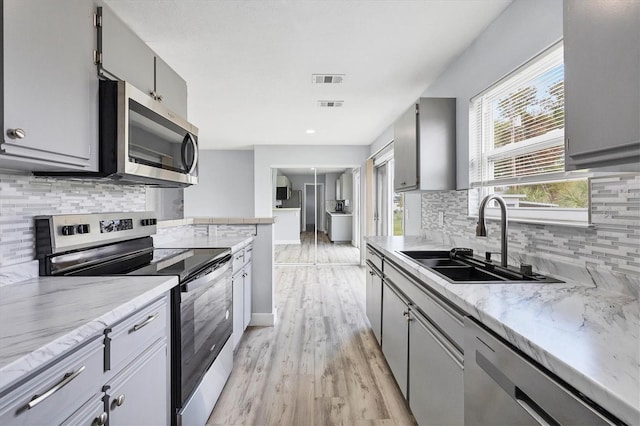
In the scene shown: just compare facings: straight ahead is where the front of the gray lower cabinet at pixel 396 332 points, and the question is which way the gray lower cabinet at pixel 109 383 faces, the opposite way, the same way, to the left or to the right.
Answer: the opposite way

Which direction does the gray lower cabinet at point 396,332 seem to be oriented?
to the viewer's left

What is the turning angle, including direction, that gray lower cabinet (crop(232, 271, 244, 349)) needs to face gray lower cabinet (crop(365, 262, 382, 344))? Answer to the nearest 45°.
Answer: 0° — it already faces it

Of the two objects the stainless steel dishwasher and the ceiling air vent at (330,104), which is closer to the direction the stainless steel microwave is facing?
the stainless steel dishwasher

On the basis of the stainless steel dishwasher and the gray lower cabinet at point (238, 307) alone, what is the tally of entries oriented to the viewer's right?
1

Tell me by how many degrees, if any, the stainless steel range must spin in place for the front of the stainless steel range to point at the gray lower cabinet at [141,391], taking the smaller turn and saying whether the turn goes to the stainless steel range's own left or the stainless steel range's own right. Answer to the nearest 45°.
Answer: approximately 45° to the stainless steel range's own right

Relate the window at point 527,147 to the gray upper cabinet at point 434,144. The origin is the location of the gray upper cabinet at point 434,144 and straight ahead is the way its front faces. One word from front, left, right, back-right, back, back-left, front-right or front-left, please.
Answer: back-left

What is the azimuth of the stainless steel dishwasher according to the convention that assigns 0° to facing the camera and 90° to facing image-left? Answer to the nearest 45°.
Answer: approximately 45°

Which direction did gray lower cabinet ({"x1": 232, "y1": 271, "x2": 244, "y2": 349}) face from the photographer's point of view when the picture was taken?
facing to the right of the viewer
